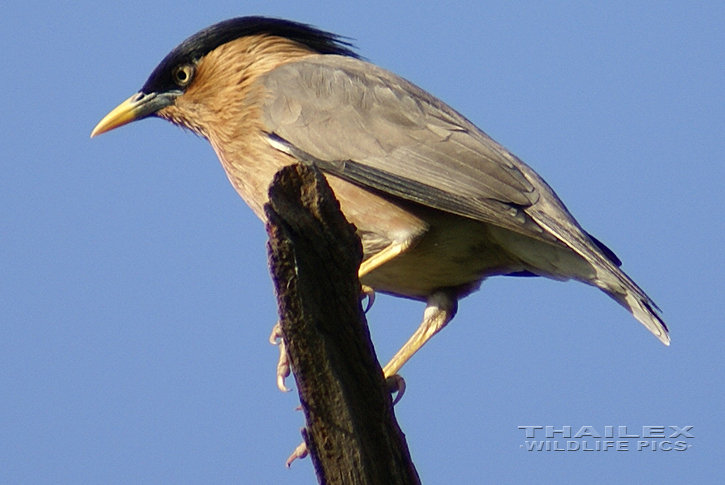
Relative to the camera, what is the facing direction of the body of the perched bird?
to the viewer's left
